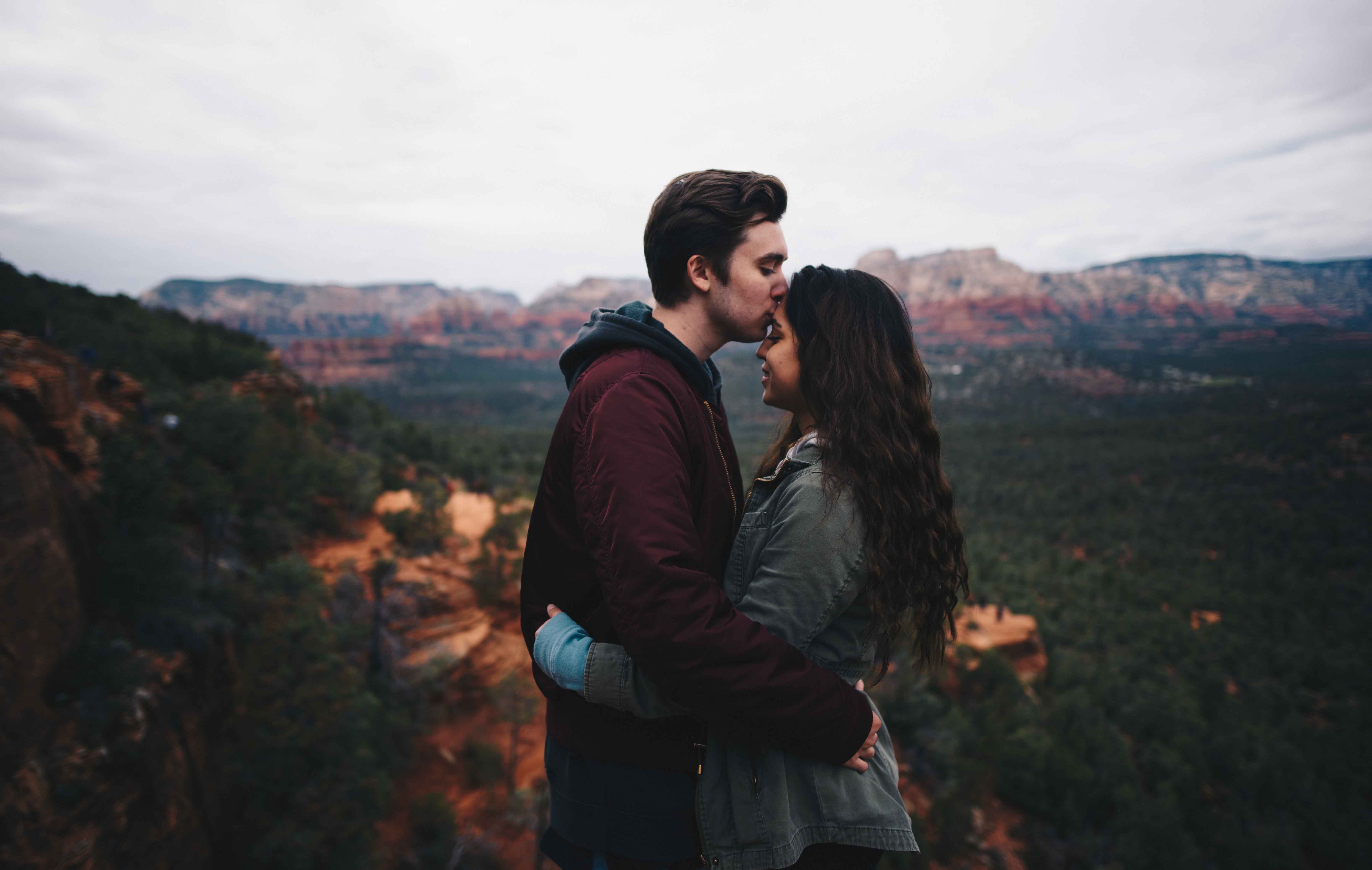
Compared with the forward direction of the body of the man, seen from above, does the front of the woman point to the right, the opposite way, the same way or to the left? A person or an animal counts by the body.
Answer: the opposite way

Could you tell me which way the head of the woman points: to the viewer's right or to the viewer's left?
to the viewer's left

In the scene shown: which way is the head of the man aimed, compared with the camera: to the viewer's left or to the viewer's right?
to the viewer's right

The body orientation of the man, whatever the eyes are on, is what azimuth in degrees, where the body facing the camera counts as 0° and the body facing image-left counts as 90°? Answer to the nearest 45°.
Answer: approximately 270°

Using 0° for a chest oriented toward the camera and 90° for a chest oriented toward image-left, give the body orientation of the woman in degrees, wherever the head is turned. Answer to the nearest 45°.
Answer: approximately 90°

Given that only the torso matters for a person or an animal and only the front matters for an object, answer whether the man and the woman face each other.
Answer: yes
